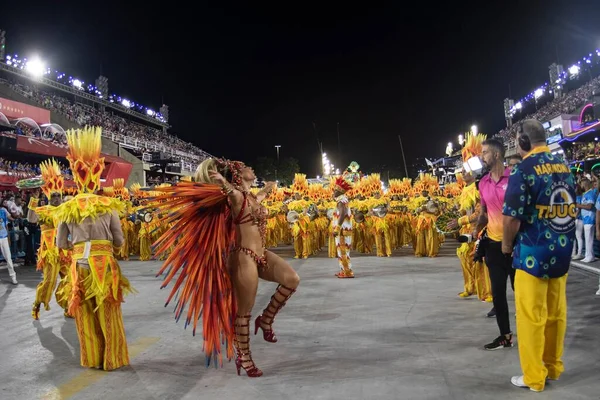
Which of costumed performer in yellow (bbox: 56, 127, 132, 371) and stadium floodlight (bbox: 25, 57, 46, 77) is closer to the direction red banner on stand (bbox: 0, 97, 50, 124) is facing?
the costumed performer in yellow

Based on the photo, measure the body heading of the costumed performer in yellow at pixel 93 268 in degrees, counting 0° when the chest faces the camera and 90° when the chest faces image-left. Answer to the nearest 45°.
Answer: approximately 180°

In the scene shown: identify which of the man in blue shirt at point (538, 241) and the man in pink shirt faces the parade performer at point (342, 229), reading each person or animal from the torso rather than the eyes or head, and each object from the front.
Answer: the man in blue shirt

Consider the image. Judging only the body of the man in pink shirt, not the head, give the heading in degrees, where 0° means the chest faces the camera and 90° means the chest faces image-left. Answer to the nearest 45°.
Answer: approximately 45°

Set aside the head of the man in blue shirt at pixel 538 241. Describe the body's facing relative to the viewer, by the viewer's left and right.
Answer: facing away from the viewer and to the left of the viewer

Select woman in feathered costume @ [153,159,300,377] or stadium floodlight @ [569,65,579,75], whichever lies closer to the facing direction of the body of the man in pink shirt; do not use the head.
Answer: the woman in feathered costume

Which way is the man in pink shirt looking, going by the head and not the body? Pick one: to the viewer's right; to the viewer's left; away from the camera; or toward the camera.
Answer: to the viewer's left

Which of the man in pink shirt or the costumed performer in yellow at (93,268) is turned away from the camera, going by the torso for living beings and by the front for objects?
the costumed performer in yellow

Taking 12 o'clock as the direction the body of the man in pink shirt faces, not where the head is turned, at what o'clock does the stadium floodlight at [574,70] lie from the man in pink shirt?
The stadium floodlight is roughly at 5 o'clock from the man in pink shirt.
